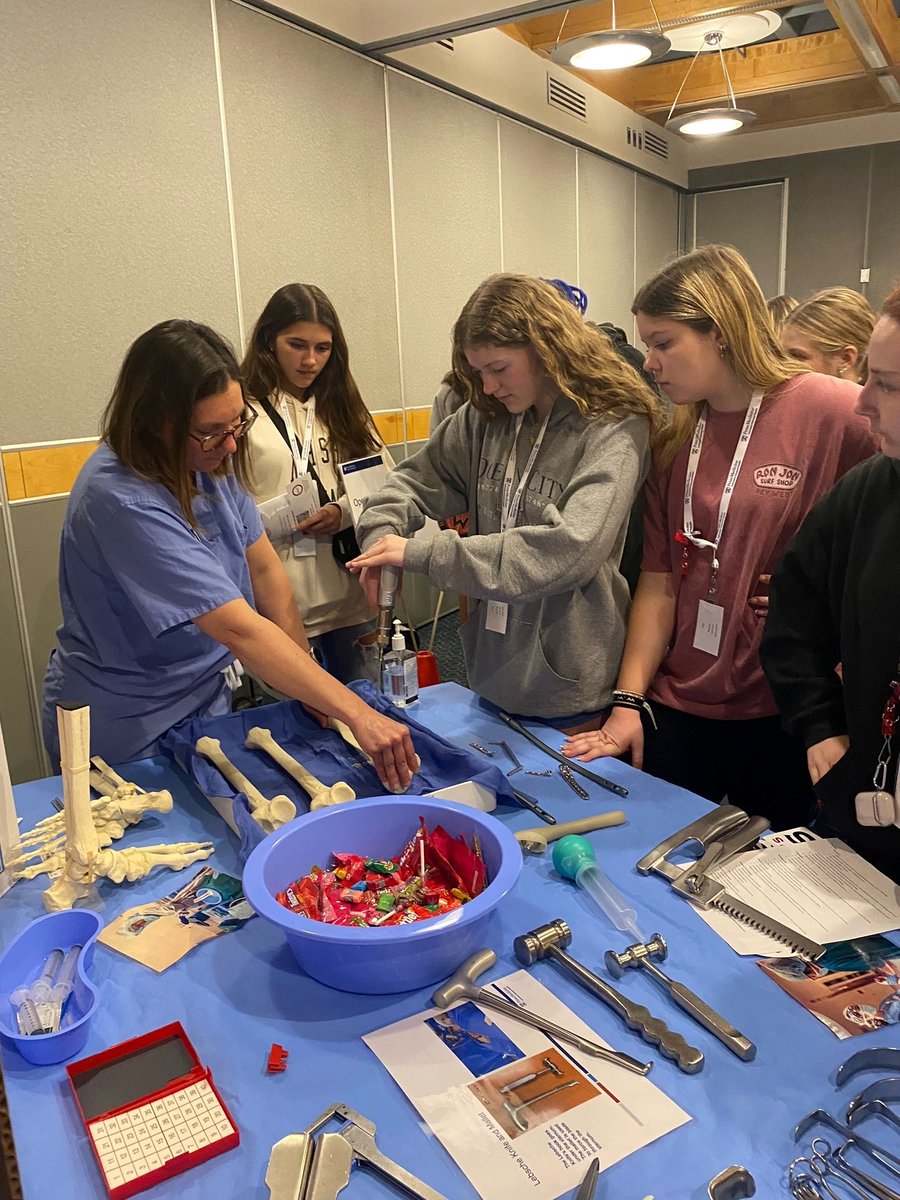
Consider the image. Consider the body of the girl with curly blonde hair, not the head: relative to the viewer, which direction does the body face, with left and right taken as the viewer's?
facing the viewer and to the left of the viewer

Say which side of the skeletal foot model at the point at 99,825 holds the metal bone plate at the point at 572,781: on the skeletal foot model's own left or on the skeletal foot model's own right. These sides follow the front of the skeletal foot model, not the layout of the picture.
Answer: on the skeletal foot model's own left

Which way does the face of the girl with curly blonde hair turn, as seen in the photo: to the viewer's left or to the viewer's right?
to the viewer's left

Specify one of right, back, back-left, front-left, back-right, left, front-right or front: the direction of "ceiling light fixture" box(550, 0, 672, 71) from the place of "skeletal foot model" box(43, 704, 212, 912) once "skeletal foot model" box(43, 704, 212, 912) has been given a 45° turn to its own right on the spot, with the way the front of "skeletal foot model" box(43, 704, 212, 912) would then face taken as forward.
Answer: left

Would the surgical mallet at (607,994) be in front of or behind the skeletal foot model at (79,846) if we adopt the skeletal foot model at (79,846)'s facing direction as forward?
in front

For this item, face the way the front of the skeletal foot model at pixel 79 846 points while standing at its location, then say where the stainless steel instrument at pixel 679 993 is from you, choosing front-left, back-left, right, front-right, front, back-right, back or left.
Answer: front-right

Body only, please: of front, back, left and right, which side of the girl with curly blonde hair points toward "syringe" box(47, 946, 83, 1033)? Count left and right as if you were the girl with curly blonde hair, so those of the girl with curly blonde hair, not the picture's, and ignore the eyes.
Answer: front

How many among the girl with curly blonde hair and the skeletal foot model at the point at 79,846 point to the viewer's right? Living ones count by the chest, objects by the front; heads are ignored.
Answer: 1

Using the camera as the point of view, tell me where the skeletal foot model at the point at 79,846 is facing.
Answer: facing to the right of the viewer
